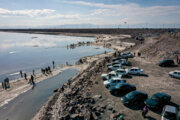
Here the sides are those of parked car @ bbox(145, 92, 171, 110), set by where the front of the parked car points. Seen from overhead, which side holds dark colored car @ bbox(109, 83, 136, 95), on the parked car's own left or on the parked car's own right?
on the parked car's own right

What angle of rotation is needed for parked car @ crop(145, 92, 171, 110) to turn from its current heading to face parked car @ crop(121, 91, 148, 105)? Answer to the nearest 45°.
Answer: approximately 45° to its right

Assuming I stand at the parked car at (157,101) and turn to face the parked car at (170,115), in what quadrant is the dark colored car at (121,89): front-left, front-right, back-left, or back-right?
back-right

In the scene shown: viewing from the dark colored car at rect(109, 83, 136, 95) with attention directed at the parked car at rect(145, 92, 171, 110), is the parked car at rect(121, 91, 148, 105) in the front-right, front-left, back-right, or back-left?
front-right

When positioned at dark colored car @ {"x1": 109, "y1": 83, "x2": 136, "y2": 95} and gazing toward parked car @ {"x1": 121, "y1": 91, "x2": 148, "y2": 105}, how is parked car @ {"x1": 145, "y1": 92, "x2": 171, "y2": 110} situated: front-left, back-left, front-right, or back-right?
front-left

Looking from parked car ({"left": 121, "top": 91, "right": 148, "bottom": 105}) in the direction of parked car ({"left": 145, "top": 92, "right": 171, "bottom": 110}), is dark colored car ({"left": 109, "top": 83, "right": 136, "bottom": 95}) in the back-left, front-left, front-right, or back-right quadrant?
back-left

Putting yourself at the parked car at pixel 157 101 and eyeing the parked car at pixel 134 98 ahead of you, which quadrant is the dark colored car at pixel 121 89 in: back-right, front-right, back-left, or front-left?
front-right

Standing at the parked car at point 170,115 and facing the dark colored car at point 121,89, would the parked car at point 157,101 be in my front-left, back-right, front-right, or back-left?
front-right

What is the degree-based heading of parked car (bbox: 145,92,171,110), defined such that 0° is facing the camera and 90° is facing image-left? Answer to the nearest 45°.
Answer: approximately 45°
